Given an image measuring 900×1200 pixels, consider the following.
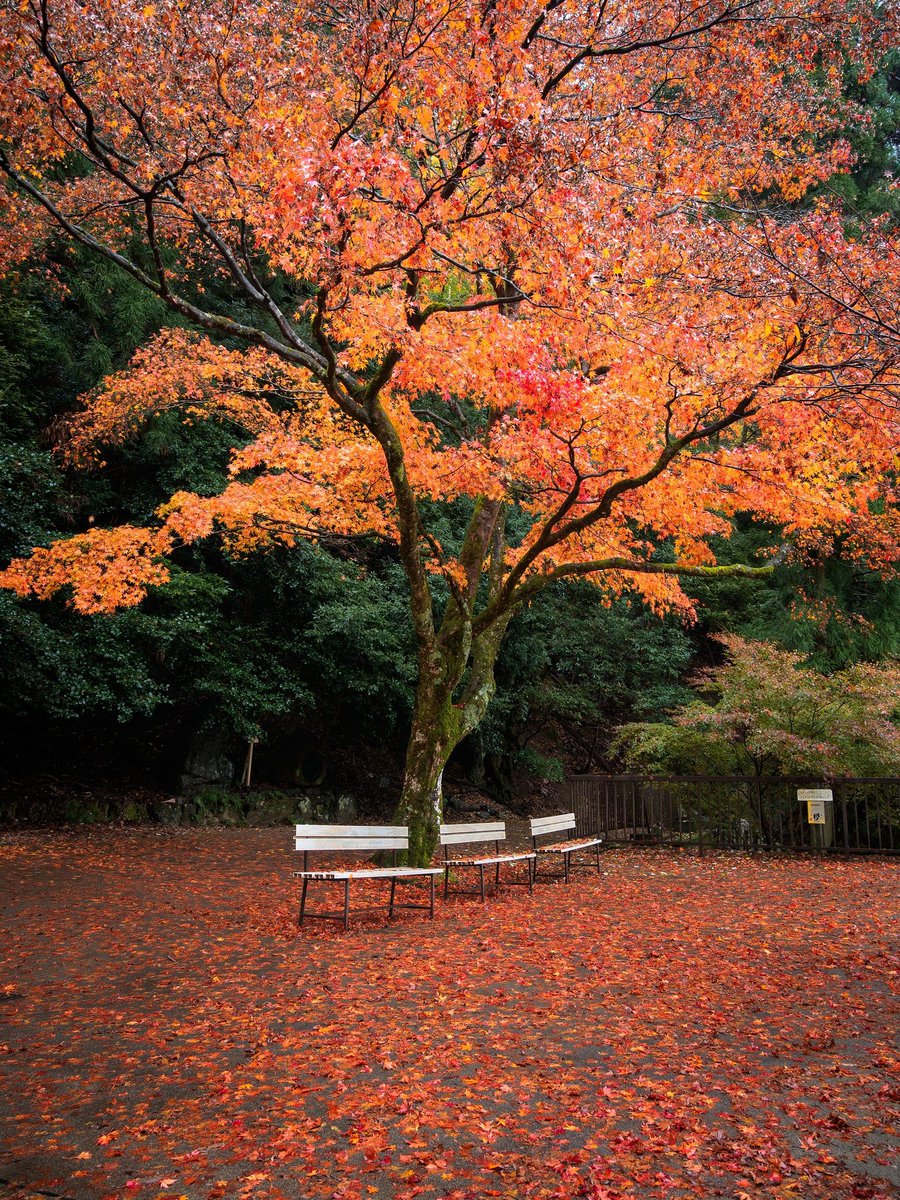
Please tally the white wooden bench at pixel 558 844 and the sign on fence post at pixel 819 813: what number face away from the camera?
0

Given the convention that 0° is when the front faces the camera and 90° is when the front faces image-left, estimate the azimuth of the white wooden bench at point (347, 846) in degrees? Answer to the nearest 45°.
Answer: approximately 315°

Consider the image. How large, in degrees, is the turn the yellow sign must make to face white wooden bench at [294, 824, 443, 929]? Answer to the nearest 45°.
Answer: approximately 45° to its right

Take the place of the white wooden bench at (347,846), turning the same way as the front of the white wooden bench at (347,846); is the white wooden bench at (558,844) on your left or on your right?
on your left

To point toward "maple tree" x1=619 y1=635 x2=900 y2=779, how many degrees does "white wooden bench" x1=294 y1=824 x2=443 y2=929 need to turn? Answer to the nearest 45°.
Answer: approximately 90° to its left

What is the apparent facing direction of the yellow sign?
toward the camera

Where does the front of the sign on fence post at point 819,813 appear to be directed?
toward the camera

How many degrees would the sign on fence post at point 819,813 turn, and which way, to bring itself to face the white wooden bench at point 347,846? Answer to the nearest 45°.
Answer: approximately 45° to its right

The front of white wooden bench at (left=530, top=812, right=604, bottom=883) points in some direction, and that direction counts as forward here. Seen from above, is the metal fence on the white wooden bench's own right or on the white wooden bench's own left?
on the white wooden bench's own left

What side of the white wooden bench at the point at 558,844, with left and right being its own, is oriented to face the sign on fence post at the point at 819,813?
left

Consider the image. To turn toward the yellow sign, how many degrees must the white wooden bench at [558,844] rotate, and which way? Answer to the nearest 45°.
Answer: approximately 90° to its left

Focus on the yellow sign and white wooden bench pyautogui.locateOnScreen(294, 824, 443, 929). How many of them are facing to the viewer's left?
0

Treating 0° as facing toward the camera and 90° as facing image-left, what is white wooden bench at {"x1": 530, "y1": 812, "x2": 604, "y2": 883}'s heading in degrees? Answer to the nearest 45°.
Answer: approximately 315°
